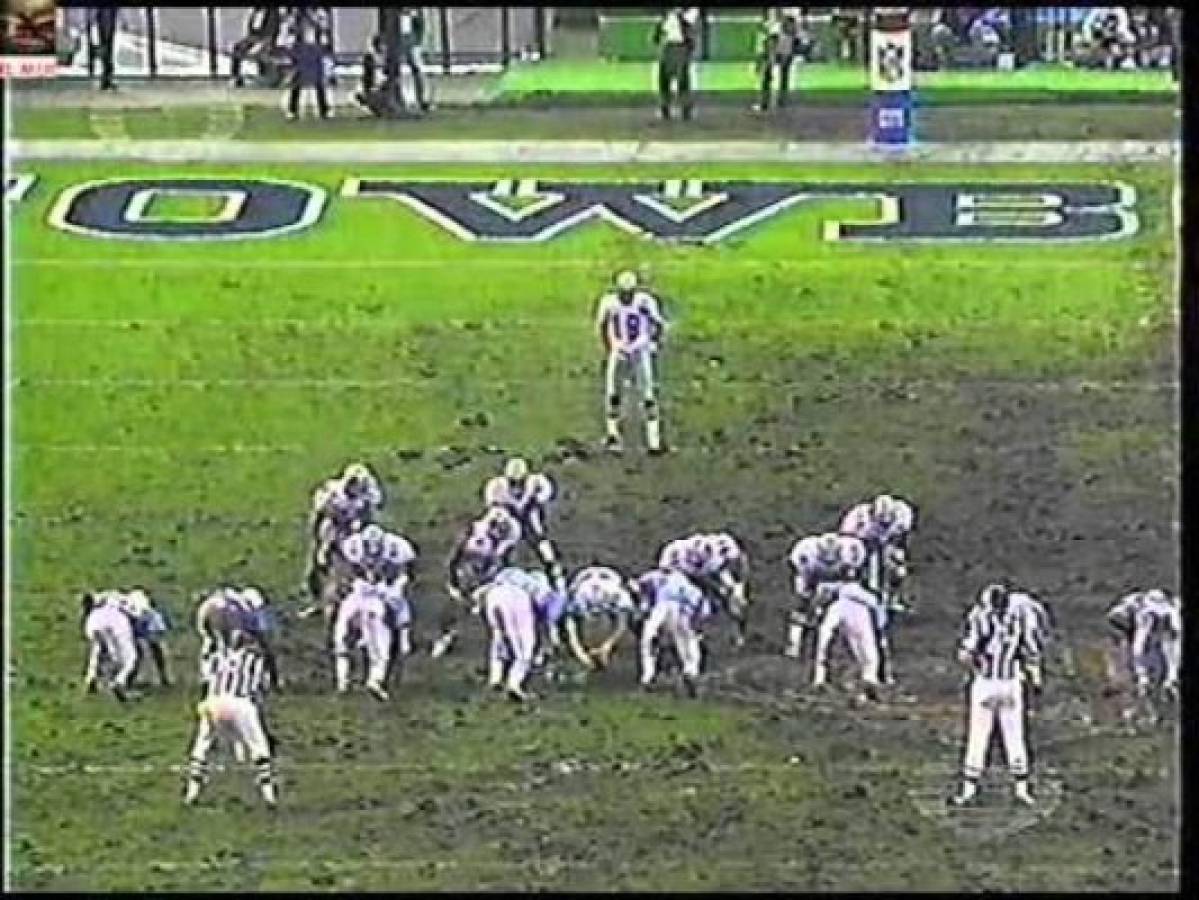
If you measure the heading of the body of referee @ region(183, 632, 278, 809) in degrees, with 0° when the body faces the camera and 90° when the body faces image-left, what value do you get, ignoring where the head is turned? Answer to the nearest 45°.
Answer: approximately 180°
